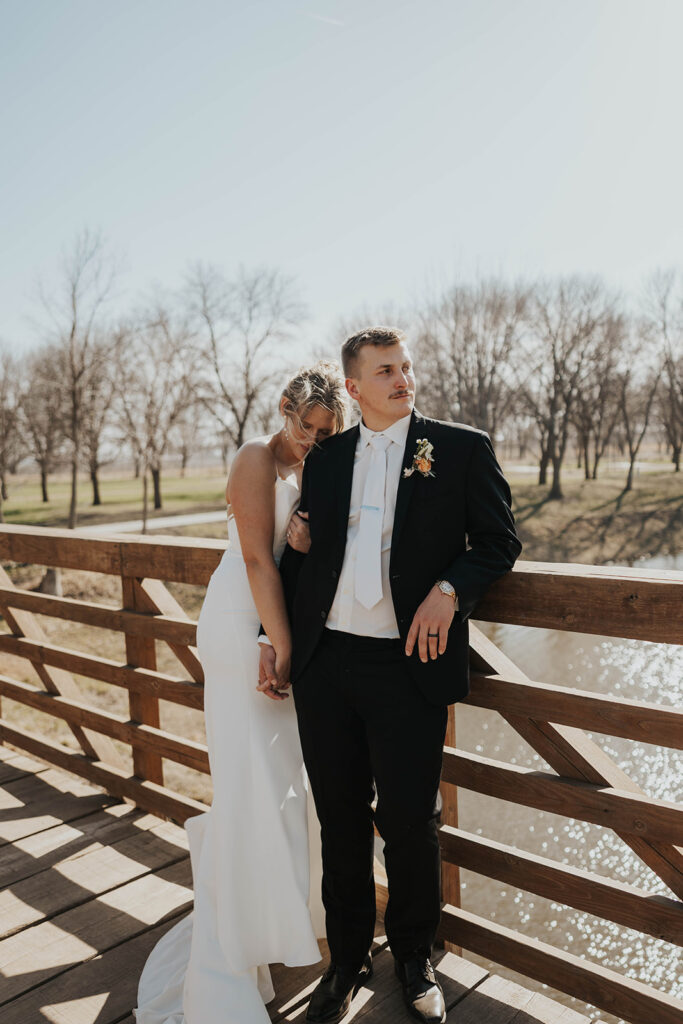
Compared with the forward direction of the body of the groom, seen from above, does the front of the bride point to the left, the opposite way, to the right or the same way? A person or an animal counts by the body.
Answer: to the left

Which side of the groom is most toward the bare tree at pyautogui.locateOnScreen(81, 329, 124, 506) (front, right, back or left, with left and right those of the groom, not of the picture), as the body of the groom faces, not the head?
back

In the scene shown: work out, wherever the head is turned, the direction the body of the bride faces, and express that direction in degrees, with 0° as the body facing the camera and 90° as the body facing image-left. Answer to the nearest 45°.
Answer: approximately 270°

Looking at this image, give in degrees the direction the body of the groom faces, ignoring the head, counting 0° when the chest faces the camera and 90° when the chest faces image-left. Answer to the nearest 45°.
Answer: approximately 0°

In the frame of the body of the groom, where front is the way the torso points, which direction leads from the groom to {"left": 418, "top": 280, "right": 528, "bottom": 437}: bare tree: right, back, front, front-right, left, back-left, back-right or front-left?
back

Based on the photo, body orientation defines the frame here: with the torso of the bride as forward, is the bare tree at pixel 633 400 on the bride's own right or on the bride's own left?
on the bride's own left

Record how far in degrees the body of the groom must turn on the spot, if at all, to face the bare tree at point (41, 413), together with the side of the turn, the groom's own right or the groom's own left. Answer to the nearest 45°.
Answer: approximately 135° to the groom's own right

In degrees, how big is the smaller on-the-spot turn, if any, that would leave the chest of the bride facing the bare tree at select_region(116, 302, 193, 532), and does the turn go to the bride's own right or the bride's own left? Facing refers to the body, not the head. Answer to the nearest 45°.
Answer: approximately 90° to the bride's own left

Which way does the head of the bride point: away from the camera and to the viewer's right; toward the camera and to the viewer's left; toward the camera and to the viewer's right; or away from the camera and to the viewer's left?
toward the camera and to the viewer's right

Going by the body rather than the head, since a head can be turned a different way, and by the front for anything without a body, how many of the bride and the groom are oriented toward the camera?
1

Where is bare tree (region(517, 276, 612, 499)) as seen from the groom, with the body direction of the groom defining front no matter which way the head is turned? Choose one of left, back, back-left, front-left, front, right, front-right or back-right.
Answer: back
